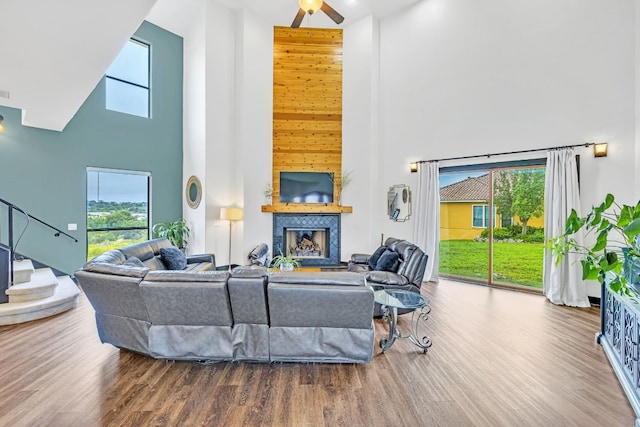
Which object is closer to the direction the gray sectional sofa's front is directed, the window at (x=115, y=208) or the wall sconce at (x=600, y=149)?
the window

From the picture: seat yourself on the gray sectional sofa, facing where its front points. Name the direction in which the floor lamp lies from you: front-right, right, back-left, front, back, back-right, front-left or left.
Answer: front

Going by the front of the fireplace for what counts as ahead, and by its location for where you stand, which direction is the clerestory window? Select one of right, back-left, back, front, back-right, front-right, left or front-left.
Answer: right

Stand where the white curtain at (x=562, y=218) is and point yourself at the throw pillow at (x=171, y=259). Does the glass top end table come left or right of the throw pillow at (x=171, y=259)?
left

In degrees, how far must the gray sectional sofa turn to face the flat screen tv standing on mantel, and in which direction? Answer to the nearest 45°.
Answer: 0° — it already faces it

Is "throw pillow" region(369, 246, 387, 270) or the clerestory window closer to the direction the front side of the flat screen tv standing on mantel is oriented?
the throw pillow

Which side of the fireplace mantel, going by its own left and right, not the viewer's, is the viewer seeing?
front

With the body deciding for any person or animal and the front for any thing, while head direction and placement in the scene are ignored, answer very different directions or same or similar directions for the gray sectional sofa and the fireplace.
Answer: very different directions

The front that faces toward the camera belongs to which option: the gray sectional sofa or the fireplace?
the fireplace

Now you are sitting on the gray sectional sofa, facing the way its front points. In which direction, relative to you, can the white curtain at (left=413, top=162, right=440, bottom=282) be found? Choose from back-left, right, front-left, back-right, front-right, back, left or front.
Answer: front-right

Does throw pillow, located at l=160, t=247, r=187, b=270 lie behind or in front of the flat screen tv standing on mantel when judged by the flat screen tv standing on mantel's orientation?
in front

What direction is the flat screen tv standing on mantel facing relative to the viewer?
toward the camera

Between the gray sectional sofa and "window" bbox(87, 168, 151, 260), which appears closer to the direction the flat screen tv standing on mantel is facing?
the gray sectional sofa

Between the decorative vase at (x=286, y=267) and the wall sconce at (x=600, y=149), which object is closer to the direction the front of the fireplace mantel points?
the decorative vase

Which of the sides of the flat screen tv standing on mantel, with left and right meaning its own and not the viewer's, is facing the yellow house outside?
left

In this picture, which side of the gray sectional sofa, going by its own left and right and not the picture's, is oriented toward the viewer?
back

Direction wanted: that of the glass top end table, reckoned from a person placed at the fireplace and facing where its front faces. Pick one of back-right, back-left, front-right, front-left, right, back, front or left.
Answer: front
